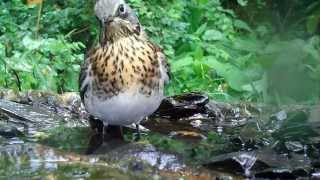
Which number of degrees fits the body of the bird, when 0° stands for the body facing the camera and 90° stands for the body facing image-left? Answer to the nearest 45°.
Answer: approximately 0°

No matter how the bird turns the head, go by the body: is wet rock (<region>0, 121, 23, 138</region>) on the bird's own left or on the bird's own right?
on the bird's own right

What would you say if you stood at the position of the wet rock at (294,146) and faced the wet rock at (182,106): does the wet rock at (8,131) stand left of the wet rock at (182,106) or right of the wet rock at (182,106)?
left

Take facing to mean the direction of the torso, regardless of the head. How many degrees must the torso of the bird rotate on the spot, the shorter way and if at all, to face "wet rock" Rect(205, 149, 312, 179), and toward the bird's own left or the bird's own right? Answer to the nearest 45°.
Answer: approximately 45° to the bird's own left
